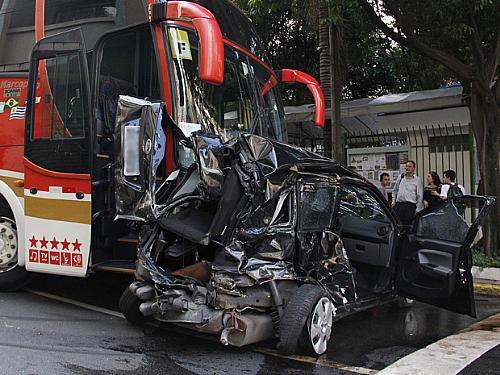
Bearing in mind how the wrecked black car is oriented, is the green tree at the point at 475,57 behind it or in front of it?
in front

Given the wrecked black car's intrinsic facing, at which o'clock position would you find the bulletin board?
The bulletin board is roughly at 11 o'clock from the wrecked black car.

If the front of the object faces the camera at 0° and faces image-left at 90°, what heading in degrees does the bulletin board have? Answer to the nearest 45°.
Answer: approximately 0°

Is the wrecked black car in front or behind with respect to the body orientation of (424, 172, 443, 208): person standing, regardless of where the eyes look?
in front

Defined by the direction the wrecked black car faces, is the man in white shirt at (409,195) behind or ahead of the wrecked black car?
ahead

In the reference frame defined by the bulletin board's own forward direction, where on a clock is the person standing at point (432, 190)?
The person standing is roughly at 11 o'clock from the bulletin board.

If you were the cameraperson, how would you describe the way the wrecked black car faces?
facing away from the viewer and to the right of the viewer

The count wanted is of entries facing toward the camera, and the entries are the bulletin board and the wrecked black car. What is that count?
1
